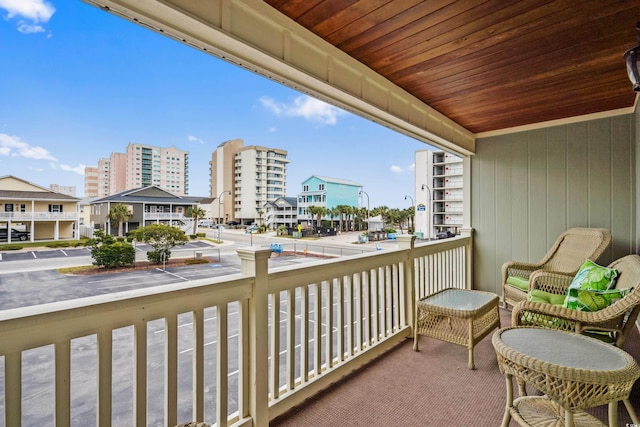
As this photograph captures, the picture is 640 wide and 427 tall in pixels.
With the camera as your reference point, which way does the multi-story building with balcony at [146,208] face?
facing the viewer and to the right of the viewer

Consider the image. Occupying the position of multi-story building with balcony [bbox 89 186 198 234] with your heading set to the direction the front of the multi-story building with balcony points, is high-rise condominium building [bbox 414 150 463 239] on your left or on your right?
on your left

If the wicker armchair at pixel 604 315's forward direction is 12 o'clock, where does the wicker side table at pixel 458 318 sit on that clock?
The wicker side table is roughly at 12 o'clock from the wicker armchair.

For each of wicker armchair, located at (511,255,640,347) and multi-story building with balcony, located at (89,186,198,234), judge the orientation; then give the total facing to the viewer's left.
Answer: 1

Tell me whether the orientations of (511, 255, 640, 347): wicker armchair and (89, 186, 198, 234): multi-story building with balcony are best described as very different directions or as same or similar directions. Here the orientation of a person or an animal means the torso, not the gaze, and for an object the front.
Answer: very different directions

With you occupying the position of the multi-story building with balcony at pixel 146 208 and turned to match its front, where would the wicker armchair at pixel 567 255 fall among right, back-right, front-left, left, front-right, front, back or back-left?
front-left

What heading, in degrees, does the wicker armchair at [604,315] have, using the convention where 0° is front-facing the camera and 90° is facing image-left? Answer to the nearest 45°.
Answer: approximately 90°

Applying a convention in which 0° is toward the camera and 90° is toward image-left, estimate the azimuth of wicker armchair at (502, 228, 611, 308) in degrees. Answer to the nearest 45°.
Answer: approximately 45°

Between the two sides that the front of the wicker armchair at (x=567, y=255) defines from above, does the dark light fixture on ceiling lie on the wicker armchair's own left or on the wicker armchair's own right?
on the wicker armchair's own left

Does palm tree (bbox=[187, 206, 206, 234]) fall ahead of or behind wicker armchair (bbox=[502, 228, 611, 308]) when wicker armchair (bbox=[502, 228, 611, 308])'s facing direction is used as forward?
ahead
